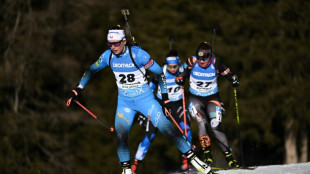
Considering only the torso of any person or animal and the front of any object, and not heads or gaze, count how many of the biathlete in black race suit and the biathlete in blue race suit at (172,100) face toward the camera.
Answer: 2

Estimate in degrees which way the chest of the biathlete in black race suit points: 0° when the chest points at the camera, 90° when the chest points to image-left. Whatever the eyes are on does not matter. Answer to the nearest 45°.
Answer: approximately 0°

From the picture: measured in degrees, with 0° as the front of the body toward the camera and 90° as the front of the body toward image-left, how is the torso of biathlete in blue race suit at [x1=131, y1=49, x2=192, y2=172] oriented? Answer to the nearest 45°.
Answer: approximately 0°

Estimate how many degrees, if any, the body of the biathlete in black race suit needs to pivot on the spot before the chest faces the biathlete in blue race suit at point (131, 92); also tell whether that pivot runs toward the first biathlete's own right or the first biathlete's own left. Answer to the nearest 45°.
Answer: approximately 45° to the first biathlete's own right
